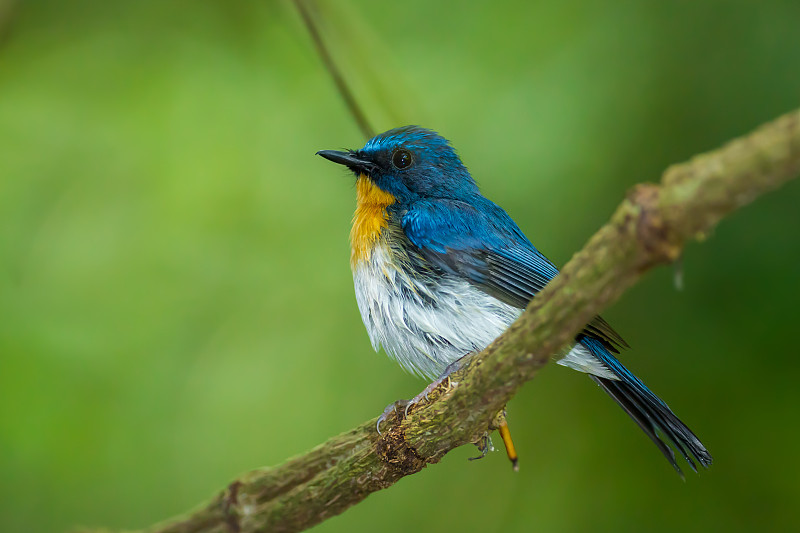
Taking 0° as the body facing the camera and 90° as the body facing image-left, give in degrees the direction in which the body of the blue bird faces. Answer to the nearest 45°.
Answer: approximately 90°
